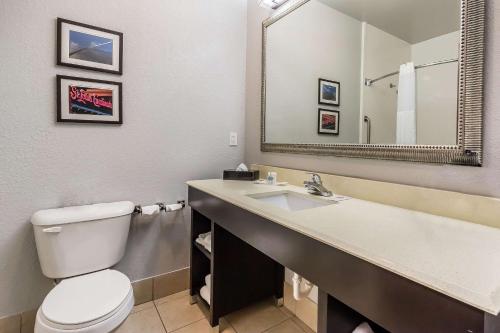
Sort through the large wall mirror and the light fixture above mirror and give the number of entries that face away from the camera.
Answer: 0

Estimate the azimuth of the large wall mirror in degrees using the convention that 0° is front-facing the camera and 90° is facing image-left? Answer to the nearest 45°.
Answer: approximately 45°

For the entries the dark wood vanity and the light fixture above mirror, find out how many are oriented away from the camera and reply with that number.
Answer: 0

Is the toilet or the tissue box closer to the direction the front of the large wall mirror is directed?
the toilet

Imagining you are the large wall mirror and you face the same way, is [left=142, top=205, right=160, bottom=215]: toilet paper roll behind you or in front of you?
in front

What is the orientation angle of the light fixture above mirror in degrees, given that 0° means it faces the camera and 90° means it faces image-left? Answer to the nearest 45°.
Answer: approximately 45°

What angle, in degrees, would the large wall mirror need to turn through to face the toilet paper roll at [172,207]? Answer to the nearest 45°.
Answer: approximately 45° to its right

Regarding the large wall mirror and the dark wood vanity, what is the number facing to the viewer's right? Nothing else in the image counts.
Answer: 0
